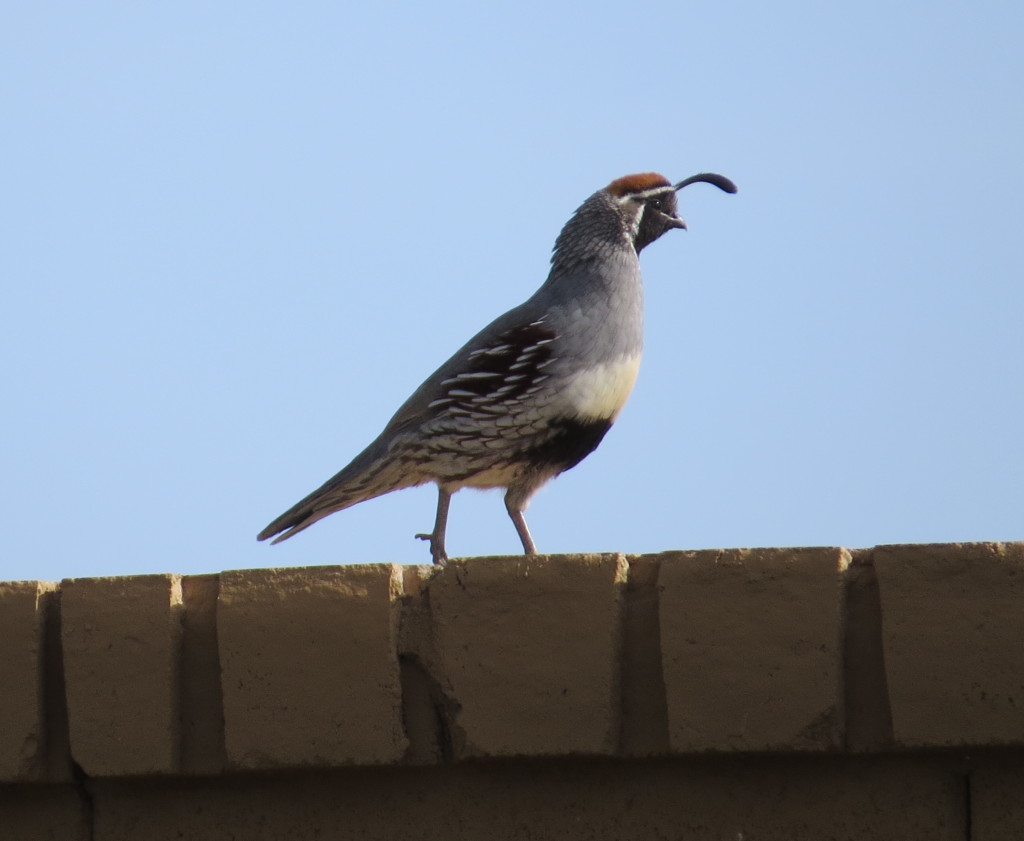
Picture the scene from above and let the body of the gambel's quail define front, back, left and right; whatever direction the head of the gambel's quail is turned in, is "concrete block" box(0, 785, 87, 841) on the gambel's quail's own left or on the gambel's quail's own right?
on the gambel's quail's own right

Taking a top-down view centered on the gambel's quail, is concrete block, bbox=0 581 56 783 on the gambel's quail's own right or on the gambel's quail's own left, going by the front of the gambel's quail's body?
on the gambel's quail's own right

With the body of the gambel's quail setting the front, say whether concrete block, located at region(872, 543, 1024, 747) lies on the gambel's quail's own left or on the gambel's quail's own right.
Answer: on the gambel's quail's own right

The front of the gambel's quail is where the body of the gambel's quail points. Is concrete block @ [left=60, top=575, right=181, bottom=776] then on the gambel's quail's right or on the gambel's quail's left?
on the gambel's quail's right

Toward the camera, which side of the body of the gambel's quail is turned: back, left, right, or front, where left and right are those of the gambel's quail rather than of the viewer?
right
